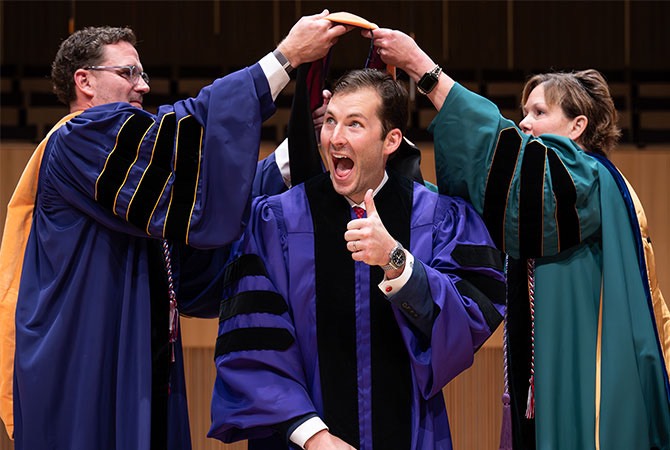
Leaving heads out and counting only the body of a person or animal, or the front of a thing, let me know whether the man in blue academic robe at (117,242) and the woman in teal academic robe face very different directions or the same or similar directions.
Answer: very different directions

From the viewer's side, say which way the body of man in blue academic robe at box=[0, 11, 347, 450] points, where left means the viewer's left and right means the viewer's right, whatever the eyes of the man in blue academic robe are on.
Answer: facing to the right of the viewer

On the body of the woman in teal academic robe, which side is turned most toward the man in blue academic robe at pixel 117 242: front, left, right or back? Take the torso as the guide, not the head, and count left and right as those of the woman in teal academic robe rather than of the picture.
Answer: front

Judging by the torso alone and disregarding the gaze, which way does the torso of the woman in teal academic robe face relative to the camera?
to the viewer's left

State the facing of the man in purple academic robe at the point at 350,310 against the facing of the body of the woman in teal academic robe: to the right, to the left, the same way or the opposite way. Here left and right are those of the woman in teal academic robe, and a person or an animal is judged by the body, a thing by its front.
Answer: to the left

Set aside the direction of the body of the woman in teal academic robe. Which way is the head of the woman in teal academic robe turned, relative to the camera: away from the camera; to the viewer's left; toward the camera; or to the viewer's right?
to the viewer's left

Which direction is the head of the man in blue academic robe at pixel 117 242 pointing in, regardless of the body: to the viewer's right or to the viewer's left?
to the viewer's right

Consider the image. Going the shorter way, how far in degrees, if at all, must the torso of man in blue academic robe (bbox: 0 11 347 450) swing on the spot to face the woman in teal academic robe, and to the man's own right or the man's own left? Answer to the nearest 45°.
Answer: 0° — they already face them

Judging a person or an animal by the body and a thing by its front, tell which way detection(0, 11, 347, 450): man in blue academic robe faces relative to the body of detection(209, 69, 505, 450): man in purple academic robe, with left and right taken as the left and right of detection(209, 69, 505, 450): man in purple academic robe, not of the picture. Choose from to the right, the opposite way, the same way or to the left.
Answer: to the left
